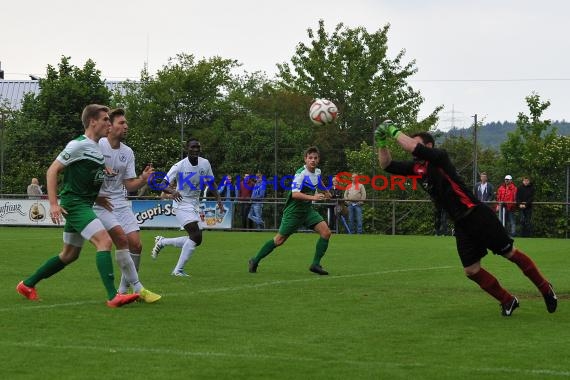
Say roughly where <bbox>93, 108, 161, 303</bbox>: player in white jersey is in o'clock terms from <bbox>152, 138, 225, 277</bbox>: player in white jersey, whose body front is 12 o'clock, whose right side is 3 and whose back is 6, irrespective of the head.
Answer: <bbox>93, 108, 161, 303</bbox>: player in white jersey is roughly at 2 o'clock from <bbox>152, 138, 225, 277</bbox>: player in white jersey.

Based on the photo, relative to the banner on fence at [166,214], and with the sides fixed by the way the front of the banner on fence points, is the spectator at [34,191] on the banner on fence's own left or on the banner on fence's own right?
on the banner on fence's own right

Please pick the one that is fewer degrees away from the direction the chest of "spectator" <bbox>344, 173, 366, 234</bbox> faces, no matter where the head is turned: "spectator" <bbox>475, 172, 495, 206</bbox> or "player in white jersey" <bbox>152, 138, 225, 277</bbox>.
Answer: the player in white jersey

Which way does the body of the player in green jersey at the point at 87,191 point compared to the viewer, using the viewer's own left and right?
facing to the right of the viewer

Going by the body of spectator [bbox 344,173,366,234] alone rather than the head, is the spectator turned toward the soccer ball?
yes
